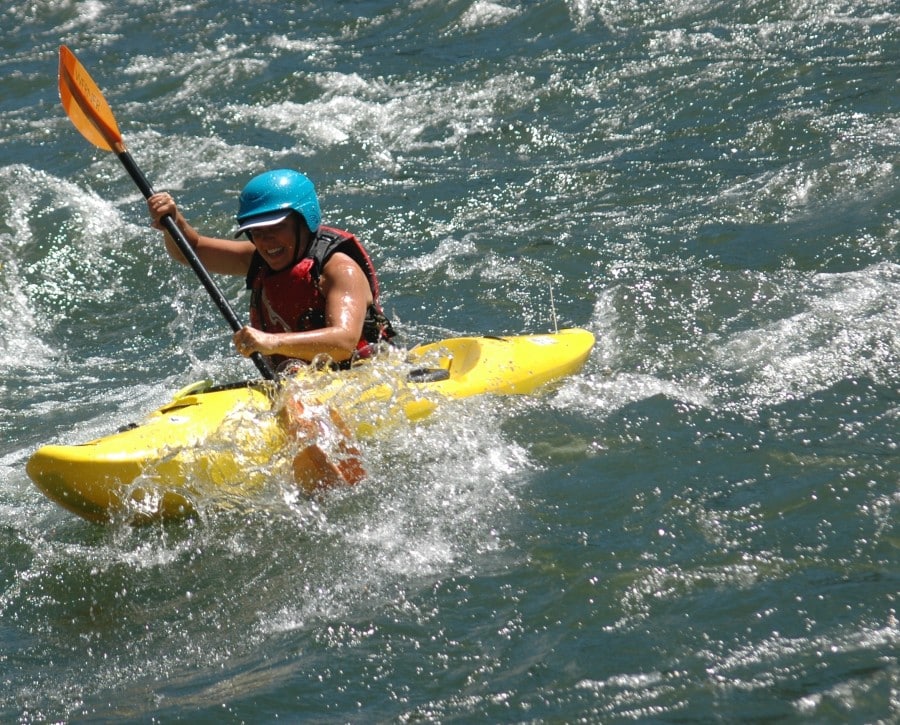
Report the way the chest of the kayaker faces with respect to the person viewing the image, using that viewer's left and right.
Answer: facing the viewer and to the left of the viewer

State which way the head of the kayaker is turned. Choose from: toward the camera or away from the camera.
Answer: toward the camera
